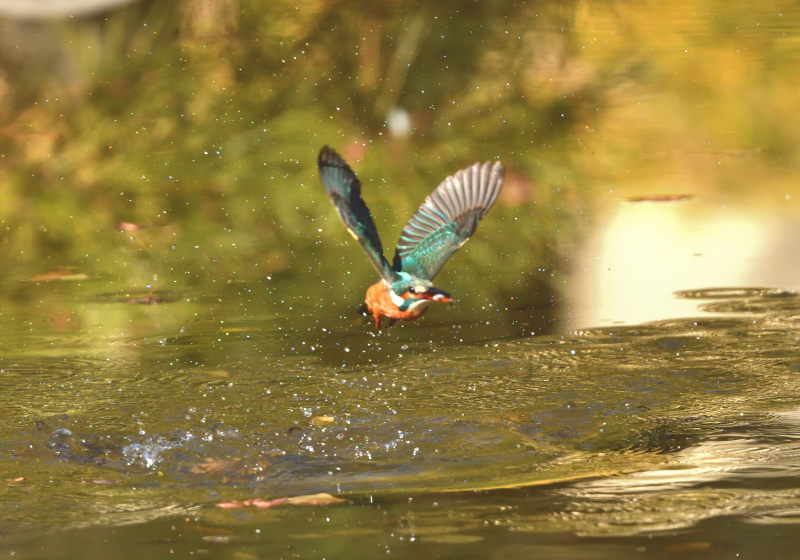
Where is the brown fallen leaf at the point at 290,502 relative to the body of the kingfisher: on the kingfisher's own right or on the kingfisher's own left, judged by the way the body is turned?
on the kingfisher's own right
